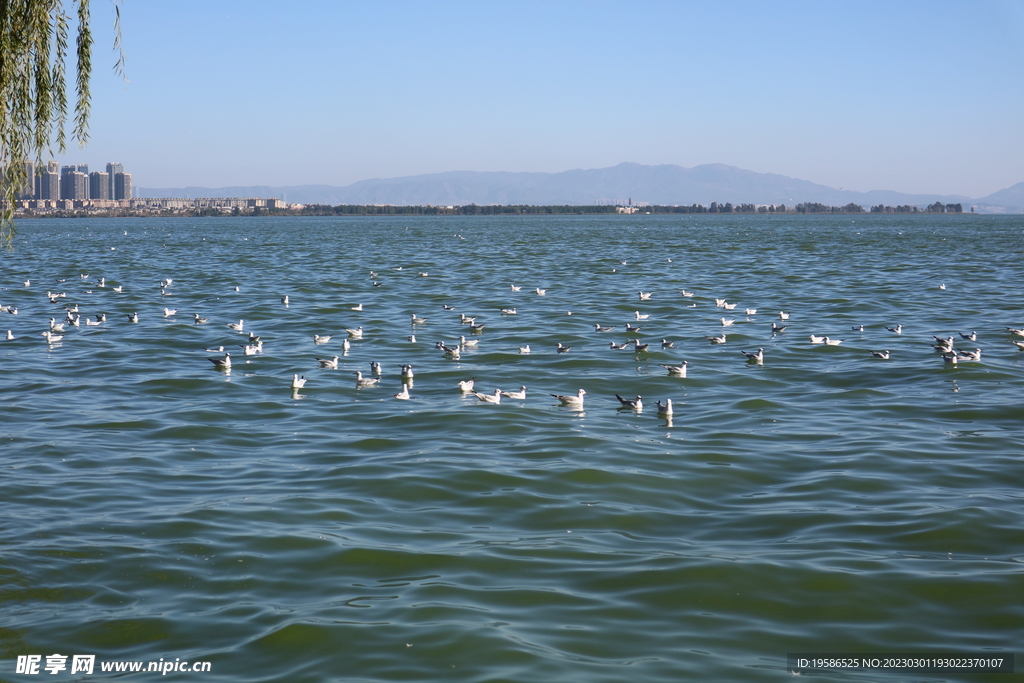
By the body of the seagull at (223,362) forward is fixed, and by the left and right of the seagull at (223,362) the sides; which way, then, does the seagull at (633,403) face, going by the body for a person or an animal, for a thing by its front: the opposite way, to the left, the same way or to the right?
the same way

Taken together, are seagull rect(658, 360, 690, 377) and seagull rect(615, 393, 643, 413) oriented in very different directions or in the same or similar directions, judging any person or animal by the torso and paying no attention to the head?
same or similar directions

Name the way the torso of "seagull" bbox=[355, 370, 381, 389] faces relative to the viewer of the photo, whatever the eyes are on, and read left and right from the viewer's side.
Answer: facing to the left of the viewer

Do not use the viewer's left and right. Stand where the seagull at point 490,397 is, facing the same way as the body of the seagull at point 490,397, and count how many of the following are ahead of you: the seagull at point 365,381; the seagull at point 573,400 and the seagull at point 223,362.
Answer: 1

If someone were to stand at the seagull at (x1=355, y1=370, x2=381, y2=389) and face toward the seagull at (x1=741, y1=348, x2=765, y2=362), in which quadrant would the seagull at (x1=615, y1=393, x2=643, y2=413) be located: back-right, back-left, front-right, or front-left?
front-right
